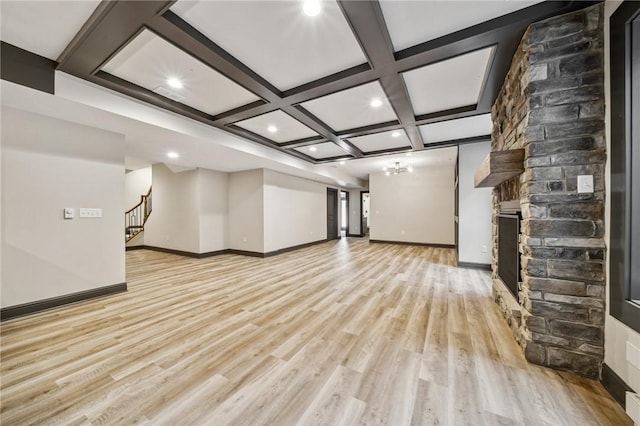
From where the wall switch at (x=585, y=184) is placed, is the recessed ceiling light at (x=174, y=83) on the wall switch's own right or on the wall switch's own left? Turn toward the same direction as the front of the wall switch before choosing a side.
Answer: on the wall switch's own right

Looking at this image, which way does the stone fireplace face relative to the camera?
to the viewer's left

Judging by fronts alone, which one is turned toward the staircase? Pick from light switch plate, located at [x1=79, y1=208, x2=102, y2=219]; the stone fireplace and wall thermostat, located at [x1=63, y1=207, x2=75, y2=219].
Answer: the stone fireplace

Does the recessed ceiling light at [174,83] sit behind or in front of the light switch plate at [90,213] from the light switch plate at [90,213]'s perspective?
in front

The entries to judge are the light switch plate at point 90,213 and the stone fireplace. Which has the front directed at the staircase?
the stone fireplace

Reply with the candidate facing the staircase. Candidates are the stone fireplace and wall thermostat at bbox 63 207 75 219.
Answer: the stone fireplace

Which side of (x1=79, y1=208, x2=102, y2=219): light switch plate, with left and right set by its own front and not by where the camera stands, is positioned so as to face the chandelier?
left

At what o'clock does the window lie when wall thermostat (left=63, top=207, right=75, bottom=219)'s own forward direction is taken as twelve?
The window is roughly at 11 o'clock from the wall thermostat.

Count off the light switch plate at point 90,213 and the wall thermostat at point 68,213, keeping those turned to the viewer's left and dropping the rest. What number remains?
0

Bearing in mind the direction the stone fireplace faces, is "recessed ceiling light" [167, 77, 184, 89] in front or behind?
in front
